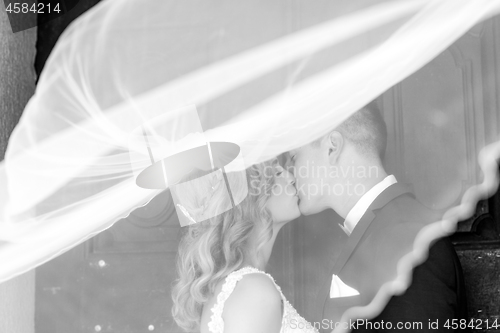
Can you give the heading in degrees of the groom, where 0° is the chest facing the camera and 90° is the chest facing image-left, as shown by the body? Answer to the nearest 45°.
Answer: approximately 90°

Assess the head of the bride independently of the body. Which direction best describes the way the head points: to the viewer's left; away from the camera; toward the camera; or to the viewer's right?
to the viewer's right

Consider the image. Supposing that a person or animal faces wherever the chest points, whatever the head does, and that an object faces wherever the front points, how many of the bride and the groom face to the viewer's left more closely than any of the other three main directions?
1

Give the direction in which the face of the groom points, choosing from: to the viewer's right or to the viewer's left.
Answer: to the viewer's left

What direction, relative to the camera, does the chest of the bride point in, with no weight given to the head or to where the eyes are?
to the viewer's right

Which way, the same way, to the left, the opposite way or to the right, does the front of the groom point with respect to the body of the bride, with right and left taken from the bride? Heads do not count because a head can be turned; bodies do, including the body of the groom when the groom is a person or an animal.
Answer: the opposite way
